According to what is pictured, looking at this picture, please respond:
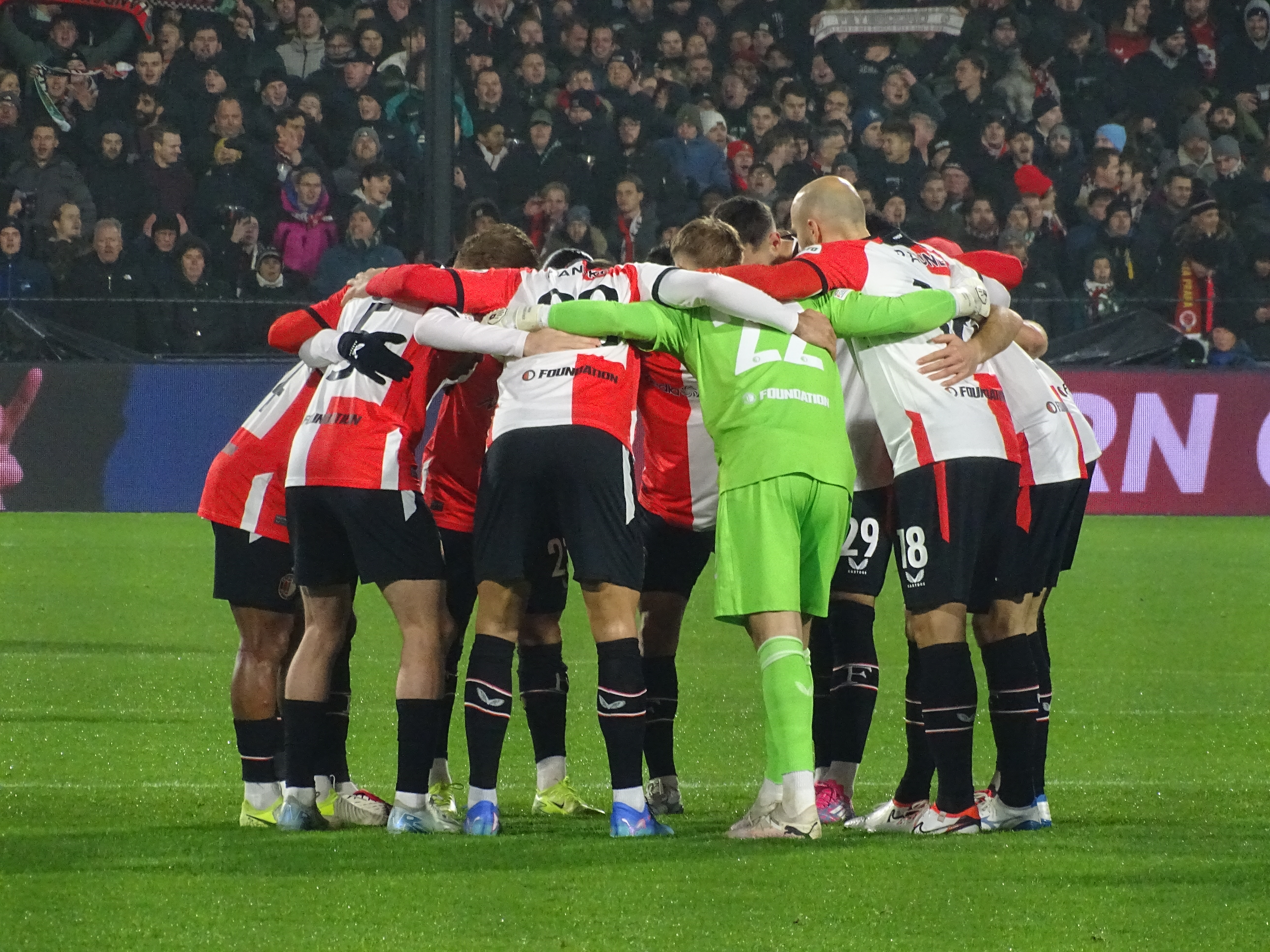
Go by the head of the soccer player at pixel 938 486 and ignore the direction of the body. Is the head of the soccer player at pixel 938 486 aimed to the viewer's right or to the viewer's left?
to the viewer's left

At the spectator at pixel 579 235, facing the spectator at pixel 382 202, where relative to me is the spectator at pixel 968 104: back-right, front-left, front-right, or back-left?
back-right

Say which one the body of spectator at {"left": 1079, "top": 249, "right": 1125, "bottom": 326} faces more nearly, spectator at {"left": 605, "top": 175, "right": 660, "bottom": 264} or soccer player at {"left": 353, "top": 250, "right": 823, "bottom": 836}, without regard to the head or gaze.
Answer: the soccer player

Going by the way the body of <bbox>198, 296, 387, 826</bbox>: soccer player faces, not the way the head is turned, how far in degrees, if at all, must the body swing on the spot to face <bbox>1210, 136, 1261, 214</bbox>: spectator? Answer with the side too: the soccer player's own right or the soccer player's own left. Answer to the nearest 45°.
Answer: approximately 45° to the soccer player's own left

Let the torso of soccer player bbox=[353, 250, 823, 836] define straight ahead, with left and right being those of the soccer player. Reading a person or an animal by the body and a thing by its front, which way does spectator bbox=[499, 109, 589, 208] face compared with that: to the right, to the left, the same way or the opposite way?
the opposite way

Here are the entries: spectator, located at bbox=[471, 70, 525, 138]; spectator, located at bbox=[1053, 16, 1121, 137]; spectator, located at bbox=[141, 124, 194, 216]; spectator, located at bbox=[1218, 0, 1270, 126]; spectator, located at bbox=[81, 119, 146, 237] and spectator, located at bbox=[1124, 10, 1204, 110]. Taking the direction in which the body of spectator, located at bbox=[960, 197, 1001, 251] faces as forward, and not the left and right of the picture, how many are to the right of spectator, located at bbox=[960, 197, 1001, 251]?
3

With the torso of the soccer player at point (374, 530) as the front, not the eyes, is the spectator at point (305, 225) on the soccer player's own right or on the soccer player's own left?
on the soccer player's own left

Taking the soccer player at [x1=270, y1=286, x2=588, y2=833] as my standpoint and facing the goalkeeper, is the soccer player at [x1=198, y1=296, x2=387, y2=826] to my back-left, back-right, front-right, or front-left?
back-left

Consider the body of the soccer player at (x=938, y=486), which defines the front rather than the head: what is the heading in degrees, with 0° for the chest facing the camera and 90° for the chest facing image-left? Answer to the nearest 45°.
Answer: approximately 135°

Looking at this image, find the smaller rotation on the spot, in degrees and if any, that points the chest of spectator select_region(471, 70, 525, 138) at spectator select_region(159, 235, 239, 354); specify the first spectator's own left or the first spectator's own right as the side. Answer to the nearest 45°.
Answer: approximately 45° to the first spectator's own right

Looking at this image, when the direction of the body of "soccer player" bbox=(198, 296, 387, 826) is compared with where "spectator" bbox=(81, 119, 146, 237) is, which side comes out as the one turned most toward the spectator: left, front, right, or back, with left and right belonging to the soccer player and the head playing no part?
left
